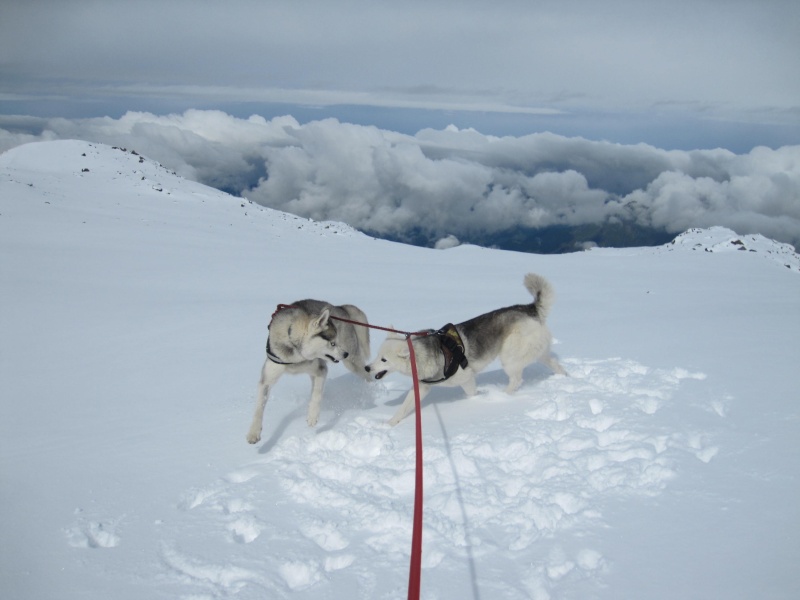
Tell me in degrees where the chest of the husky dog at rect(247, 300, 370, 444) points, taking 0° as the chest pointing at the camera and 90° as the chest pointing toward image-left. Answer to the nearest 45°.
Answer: approximately 45°

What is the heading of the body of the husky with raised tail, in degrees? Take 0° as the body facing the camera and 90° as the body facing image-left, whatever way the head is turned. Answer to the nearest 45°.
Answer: approximately 90°

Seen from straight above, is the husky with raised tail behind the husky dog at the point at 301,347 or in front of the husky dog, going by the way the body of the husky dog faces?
behind

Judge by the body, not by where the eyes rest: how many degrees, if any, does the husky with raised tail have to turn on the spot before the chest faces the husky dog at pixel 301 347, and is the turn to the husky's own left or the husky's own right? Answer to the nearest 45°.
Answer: approximately 45° to the husky's own left
